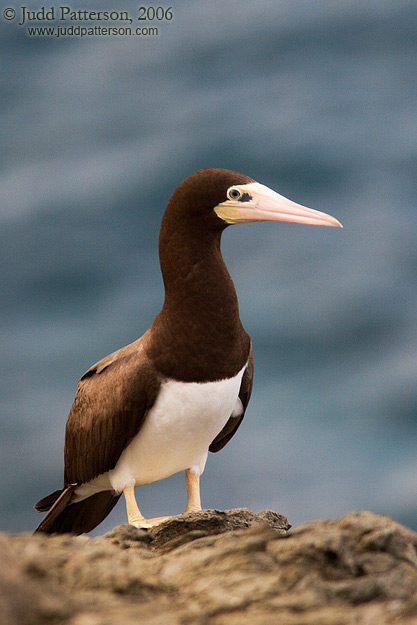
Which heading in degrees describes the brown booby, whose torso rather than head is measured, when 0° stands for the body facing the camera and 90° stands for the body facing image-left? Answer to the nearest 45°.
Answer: approximately 315°
